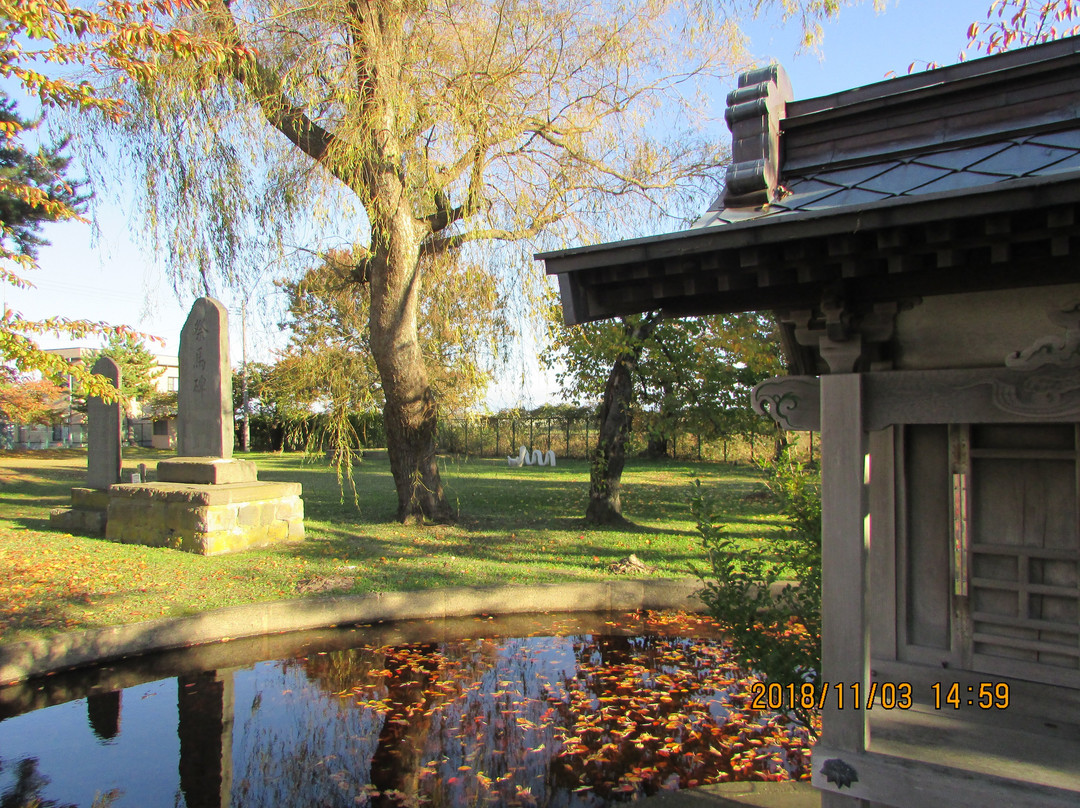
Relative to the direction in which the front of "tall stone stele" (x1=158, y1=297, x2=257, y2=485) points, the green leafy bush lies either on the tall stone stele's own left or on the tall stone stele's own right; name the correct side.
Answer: on the tall stone stele's own left

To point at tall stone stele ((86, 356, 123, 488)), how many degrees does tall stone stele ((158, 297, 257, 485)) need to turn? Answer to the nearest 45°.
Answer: approximately 90° to its right

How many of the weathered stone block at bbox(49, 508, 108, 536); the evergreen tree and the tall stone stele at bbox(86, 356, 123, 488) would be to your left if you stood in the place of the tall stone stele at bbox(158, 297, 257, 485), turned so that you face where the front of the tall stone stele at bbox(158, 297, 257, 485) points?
0

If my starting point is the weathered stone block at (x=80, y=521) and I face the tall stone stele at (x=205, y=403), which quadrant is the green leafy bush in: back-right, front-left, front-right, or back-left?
front-right

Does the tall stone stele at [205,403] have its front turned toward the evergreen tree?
no

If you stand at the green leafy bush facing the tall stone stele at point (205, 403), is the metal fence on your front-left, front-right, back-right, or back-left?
front-right

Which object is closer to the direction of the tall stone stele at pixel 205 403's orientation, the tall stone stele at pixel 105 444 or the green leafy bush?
the green leafy bush

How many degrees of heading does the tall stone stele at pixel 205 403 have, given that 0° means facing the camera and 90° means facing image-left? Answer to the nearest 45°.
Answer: approximately 45°

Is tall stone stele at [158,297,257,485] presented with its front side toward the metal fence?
no

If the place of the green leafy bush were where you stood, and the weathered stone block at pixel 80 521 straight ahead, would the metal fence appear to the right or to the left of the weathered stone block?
right

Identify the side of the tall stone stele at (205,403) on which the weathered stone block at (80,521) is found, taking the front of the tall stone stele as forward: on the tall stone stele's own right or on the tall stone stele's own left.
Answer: on the tall stone stele's own right

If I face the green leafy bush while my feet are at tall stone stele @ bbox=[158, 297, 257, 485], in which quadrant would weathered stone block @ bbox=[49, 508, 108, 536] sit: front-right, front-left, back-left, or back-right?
back-right

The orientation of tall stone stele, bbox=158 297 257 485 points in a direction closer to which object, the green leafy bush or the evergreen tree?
the green leafy bush

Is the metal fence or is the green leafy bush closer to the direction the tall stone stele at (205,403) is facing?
the green leafy bush

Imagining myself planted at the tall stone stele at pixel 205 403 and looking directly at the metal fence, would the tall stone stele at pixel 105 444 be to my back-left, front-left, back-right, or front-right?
front-left
